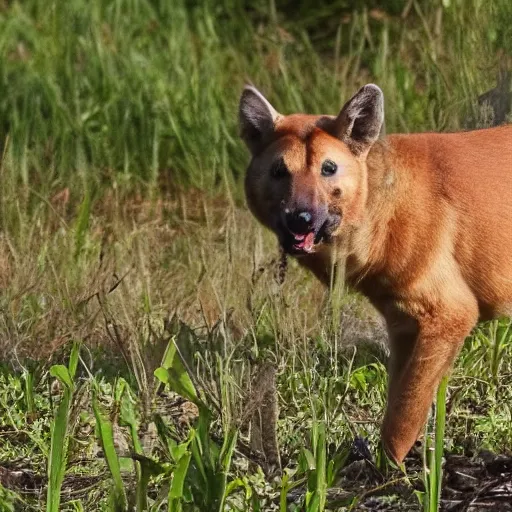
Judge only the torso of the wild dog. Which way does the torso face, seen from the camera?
to the viewer's left
